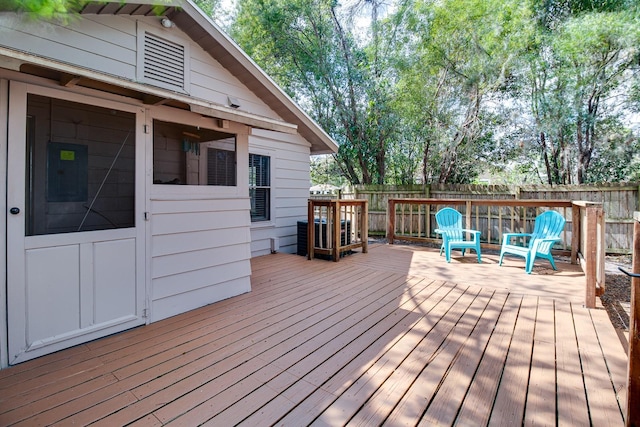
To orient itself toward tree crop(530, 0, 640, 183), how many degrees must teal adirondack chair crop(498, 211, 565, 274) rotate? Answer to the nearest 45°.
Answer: approximately 135° to its right

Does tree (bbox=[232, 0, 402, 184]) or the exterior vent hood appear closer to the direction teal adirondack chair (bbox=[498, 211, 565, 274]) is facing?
the exterior vent hood

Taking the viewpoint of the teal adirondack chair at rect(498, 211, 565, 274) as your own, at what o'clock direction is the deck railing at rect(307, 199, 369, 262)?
The deck railing is roughly at 1 o'clock from the teal adirondack chair.

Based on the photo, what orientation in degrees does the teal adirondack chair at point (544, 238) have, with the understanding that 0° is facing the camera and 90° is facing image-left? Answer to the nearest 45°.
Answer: approximately 45°

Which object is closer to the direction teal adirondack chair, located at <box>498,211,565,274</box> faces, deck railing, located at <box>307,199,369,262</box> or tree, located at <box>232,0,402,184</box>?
the deck railing

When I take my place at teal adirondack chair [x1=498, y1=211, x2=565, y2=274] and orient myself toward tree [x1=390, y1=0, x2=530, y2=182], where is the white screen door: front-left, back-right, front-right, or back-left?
back-left

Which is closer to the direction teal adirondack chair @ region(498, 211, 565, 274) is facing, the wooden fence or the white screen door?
the white screen door

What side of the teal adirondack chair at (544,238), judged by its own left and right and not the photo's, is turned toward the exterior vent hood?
front
